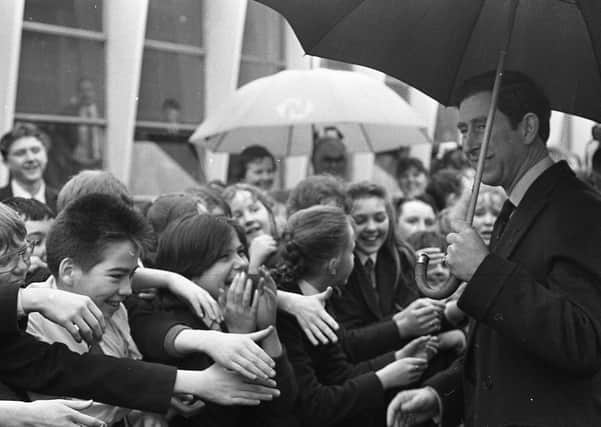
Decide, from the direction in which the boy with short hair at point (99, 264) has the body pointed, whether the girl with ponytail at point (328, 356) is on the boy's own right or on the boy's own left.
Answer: on the boy's own left

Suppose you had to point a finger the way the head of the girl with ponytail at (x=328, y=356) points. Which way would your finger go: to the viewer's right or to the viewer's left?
to the viewer's right

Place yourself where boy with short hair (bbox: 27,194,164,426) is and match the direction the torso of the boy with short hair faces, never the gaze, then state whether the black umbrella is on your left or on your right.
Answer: on your left

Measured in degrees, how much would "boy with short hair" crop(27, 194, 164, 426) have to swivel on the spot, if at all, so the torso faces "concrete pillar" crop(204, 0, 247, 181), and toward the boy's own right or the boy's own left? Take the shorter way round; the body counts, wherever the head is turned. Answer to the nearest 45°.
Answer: approximately 135° to the boy's own left

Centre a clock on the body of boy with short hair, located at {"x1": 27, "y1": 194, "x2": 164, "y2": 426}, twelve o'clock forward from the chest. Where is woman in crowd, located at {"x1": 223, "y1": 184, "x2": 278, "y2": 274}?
The woman in crowd is roughly at 8 o'clock from the boy with short hair.

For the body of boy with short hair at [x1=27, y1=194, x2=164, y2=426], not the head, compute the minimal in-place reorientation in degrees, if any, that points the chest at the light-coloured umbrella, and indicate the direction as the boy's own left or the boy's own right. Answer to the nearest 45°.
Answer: approximately 135° to the boy's own left

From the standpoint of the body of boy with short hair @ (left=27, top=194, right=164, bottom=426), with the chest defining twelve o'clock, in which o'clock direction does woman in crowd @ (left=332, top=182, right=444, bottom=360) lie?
The woman in crowd is roughly at 9 o'clock from the boy with short hair.

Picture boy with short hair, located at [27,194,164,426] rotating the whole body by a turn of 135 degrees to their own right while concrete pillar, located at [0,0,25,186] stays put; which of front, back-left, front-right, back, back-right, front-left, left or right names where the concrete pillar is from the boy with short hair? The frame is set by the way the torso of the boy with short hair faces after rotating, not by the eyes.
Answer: right

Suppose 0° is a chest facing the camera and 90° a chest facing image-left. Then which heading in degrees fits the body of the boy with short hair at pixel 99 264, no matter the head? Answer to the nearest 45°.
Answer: approximately 315°

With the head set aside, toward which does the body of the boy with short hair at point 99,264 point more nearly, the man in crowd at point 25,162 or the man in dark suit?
the man in dark suit

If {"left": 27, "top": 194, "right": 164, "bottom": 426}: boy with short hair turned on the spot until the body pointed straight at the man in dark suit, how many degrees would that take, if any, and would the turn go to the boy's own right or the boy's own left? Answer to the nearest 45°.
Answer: approximately 45° to the boy's own left

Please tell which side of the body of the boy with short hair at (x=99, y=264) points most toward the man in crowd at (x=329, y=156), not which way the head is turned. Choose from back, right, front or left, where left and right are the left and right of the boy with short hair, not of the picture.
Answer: left
